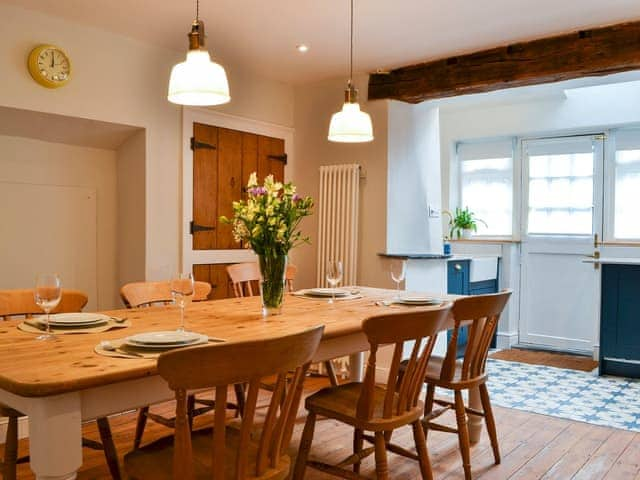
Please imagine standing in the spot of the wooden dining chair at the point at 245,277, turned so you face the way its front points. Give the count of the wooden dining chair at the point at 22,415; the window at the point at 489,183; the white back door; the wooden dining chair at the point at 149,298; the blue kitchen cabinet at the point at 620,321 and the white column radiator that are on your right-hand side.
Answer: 2

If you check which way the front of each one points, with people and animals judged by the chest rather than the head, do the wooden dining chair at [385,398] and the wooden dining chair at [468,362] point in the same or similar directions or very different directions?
same or similar directions

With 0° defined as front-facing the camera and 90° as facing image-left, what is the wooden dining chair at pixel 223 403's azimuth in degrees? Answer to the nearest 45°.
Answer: approximately 135°

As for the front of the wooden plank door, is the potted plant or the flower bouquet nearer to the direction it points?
the flower bouquet

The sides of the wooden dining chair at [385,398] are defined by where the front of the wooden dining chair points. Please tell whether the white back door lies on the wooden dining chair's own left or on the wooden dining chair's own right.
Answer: on the wooden dining chair's own right

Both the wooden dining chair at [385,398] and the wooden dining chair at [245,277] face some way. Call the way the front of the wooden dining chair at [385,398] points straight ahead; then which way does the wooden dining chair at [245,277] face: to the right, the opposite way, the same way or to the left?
the opposite way

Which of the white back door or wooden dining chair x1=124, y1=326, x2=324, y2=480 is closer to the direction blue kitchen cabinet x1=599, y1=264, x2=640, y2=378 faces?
the wooden dining chair

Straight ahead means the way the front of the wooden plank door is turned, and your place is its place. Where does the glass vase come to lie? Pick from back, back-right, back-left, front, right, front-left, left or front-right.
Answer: front-right

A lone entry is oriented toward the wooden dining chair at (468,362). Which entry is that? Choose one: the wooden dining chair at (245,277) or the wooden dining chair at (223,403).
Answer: the wooden dining chair at (245,277)

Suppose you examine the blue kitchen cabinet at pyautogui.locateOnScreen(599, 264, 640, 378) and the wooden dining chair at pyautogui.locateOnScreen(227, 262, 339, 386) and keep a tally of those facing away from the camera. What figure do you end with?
0

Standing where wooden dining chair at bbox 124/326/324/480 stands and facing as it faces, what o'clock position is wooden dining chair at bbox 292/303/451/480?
wooden dining chair at bbox 292/303/451/480 is roughly at 3 o'clock from wooden dining chair at bbox 124/326/324/480.

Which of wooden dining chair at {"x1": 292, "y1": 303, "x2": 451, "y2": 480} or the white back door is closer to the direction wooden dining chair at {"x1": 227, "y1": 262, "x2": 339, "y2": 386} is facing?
the wooden dining chair

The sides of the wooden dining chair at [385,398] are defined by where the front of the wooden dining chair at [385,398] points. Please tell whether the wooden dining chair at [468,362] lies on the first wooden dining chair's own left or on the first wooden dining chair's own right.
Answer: on the first wooden dining chair's own right

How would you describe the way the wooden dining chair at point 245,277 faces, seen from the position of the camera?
facing the viewer and to the right of the viewer

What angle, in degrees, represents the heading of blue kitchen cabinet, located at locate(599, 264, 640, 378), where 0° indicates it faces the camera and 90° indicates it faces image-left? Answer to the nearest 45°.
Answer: approximately 45°

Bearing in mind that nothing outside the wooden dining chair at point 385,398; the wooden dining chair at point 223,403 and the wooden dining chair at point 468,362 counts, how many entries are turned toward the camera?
0

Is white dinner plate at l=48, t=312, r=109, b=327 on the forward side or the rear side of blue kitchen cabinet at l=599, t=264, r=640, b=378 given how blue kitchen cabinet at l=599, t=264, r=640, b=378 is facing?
on the forward side
